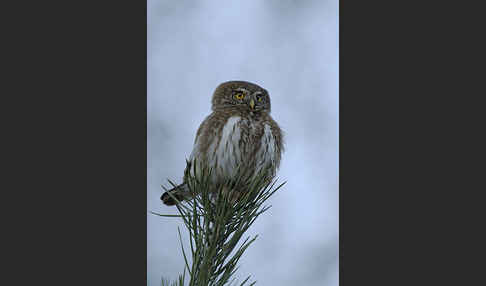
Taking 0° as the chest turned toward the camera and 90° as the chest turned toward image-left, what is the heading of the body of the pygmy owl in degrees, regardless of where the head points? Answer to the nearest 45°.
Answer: approximately 315°
